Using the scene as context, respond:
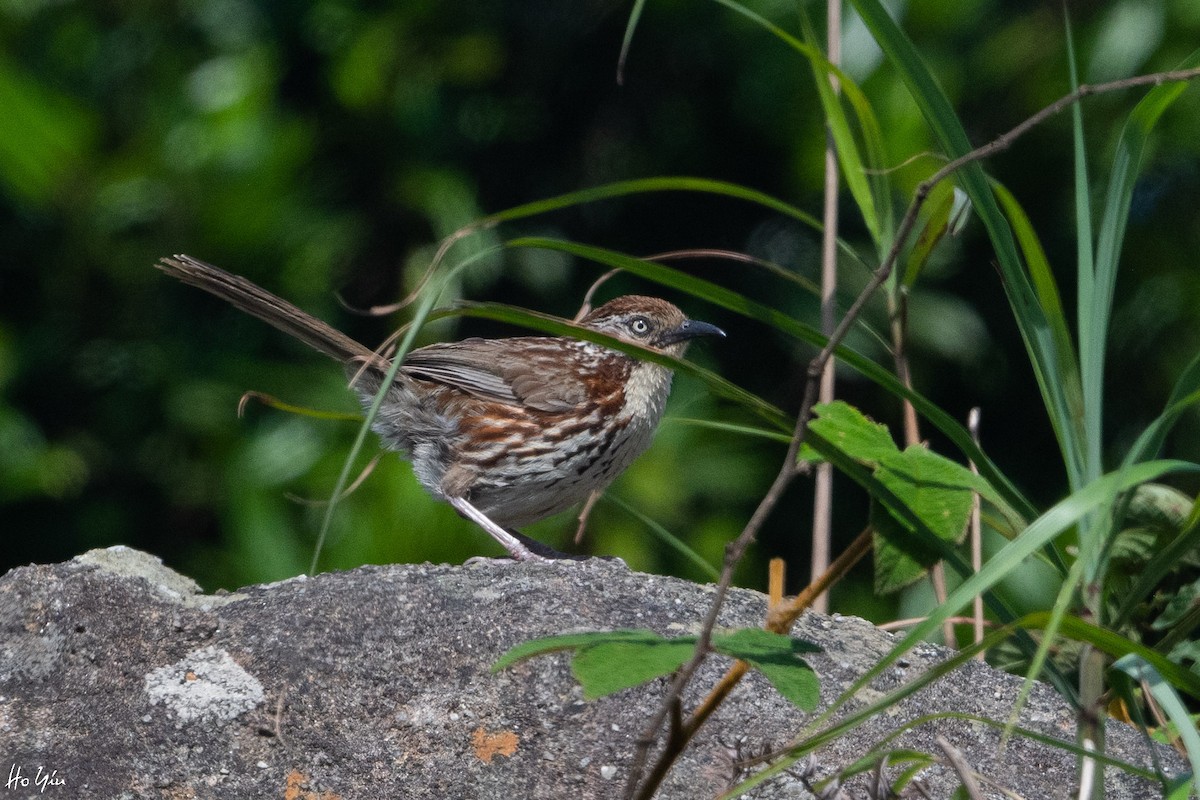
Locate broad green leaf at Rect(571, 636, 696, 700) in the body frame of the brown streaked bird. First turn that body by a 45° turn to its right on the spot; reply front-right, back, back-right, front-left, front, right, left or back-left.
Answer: front-right

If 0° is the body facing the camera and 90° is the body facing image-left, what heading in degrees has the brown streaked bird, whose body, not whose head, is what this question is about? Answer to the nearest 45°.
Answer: approximately 270°

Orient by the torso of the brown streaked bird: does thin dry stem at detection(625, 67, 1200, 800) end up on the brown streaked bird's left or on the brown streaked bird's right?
on the brown streaked bird's right

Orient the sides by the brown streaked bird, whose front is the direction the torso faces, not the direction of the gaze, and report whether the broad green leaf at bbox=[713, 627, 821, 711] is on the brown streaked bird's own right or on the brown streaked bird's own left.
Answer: on the brown streaked bird's own right

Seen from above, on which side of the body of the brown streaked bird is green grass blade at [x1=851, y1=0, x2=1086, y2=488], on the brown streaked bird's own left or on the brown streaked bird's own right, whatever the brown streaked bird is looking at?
on the brown streaked bird's own right
